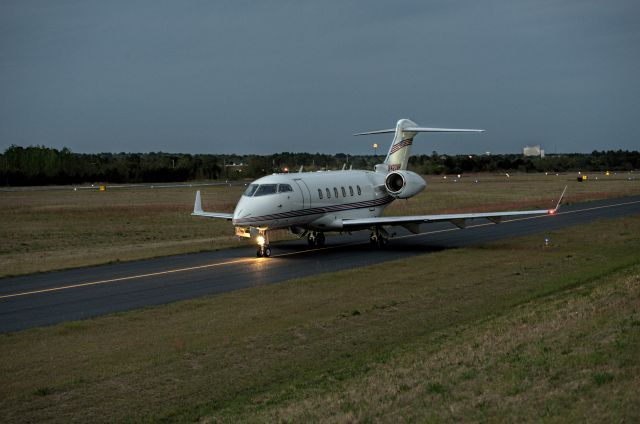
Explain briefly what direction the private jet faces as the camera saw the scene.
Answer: facing the viewer and to the left of the viewer
